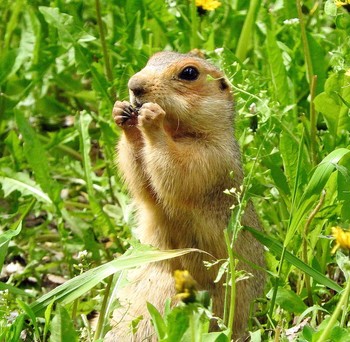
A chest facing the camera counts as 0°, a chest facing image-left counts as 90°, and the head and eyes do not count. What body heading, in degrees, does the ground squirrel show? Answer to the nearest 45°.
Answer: approximately 45°

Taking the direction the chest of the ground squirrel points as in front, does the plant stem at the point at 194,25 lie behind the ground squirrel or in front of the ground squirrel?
behind

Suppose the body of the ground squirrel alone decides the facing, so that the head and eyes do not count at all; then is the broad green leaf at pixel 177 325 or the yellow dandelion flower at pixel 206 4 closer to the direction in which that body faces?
the broad green leaf

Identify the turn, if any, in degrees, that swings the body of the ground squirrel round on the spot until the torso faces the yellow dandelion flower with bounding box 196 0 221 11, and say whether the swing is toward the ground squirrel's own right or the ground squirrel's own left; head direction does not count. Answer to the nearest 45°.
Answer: approximately 135° to the ground squirrel's own right

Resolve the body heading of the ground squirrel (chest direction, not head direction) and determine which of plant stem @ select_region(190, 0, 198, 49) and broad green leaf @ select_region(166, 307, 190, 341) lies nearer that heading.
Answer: the broad green leaf
